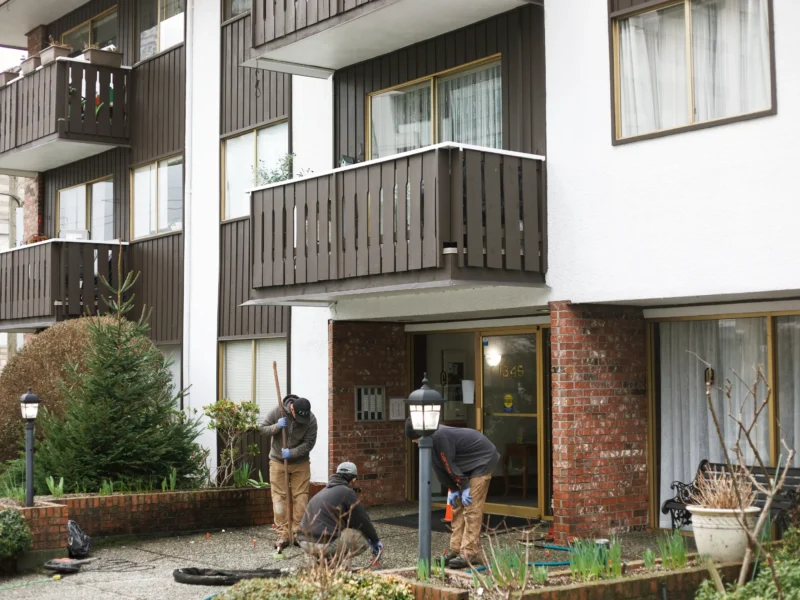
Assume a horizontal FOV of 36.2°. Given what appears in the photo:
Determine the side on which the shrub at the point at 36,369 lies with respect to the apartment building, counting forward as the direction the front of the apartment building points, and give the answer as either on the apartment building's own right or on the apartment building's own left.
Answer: on the apartment building's own right

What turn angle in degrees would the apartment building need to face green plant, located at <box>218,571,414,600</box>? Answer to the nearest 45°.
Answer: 0° — it already faces it

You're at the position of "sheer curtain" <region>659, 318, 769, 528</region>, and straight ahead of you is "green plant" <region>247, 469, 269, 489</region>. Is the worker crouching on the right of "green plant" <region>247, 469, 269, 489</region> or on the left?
left

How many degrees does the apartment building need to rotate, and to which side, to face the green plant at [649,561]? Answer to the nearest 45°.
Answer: approximately 45° to its left

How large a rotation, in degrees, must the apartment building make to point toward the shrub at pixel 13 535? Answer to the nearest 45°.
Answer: approximately 45° to its right

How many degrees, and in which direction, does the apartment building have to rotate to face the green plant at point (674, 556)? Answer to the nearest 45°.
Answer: approximately 45° to its left

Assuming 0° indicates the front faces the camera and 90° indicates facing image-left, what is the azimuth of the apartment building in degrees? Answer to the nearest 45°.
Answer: approximately 45°

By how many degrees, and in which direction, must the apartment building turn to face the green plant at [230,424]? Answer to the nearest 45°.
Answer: approximately 90° to its right
